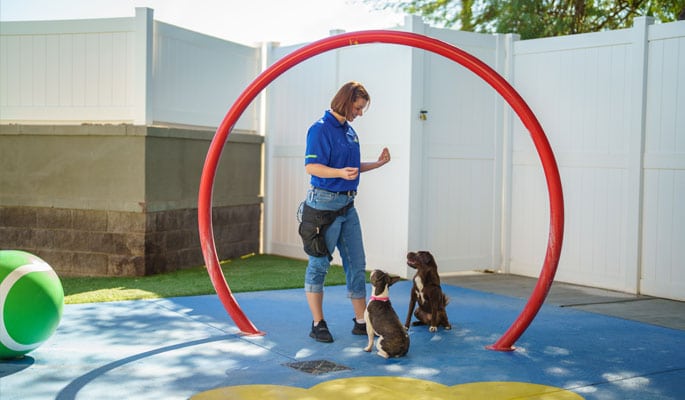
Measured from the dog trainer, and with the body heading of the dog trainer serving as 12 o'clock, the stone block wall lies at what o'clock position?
The stone block wall is roughly at 6 o'clock from the dog trainer.

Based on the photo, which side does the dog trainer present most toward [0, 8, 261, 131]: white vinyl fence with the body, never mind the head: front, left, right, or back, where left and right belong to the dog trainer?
back

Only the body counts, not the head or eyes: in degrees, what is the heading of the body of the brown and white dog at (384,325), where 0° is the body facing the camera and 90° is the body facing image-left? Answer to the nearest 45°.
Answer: approximately 135°

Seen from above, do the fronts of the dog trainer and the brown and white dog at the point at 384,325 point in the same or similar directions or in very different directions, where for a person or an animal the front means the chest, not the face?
very different directions

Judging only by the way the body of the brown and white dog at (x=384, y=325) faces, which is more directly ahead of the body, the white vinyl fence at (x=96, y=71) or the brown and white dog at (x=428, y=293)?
the white vinyl fence

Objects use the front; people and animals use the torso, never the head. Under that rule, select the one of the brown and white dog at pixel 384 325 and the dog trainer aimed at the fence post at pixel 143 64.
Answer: the brown and white dog

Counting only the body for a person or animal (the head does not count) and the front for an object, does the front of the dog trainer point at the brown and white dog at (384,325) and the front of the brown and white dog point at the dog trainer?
yes

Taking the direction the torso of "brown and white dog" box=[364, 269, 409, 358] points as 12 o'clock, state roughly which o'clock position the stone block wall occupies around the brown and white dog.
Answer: The stone block wall is roughly at 12 o'clock from the brown and white dog.

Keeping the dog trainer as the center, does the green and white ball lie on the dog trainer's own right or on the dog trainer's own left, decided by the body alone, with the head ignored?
on the dog trainer's own right

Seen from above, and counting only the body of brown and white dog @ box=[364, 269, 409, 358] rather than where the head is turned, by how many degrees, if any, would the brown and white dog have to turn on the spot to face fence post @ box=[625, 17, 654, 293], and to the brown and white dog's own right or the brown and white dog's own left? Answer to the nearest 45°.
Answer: approximately 90° to the brown and white dog's own right

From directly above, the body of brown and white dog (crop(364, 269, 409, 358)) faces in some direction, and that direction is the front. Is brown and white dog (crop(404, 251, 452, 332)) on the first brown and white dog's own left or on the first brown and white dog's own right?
on the first brown and white dog's own right

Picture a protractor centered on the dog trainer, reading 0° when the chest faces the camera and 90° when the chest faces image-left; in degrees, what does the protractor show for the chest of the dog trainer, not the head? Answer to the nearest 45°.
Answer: approximately 315°

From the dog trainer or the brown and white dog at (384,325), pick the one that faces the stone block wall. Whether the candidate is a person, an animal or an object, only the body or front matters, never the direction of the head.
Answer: the brown and white dog
